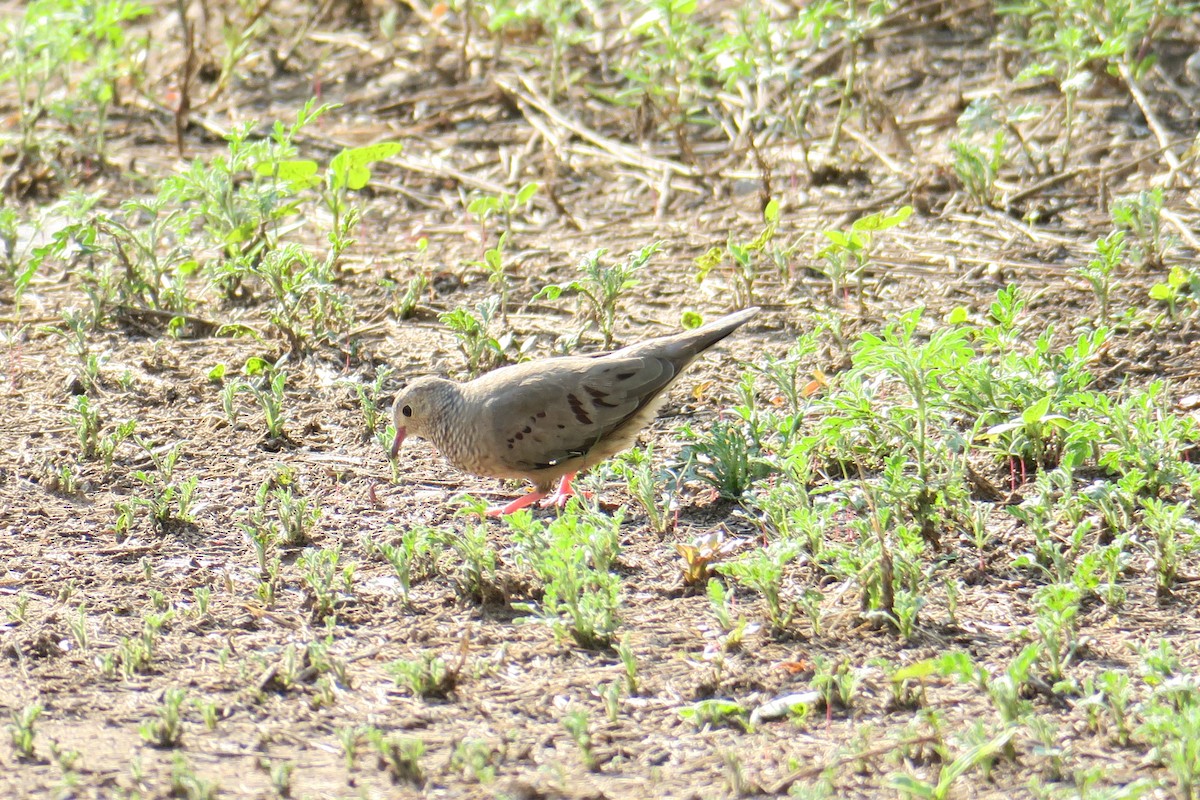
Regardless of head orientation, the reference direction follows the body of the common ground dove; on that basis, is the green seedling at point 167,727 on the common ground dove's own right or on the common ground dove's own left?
on the common ground dove's own left

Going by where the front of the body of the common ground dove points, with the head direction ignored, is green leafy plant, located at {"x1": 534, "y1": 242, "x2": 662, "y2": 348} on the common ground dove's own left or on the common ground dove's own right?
on the common ground dove's own right

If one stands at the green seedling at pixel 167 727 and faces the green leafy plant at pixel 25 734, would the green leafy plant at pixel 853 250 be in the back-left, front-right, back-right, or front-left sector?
back-right

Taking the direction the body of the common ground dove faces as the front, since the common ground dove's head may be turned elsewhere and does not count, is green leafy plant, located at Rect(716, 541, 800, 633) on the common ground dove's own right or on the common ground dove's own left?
on the common ground dove's own left

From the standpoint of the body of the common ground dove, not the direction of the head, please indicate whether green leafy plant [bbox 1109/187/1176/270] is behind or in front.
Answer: behind

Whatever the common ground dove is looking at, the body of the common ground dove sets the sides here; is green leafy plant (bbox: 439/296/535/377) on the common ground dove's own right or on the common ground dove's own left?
on the common ground dove's own right

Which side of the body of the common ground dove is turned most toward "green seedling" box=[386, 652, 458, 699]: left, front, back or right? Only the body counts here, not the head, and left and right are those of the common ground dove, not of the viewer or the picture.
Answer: left

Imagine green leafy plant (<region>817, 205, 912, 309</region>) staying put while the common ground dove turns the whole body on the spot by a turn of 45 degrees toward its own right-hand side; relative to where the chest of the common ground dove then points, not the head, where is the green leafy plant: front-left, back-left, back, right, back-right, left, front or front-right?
right

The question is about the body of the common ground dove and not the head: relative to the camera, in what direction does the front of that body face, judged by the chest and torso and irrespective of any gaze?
to the viewer's left

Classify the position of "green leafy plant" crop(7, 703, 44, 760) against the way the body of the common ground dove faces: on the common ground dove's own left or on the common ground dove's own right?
on the common ground dove's own left
